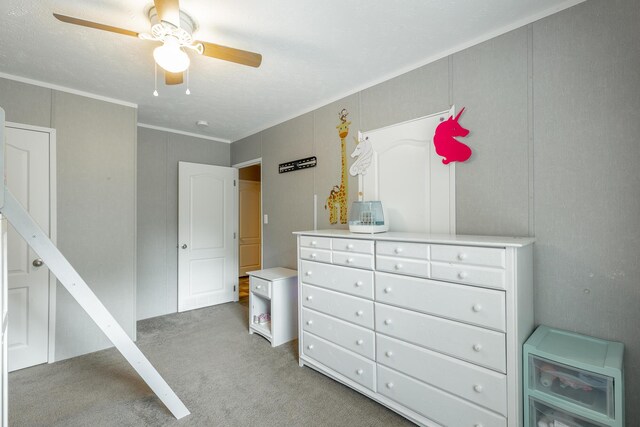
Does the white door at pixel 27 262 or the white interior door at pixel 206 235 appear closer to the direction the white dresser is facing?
the white door

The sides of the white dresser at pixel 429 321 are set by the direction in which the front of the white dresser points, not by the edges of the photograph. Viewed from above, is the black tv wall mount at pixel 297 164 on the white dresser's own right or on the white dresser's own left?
on the white dresser's own right

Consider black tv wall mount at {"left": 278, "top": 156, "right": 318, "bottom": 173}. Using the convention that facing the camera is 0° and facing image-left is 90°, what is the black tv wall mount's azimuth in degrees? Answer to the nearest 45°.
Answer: approximately 45°

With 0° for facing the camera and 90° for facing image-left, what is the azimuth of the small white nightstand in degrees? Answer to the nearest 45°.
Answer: approximately 45°

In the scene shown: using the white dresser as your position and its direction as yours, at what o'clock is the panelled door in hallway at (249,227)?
The panelled door in hallway is roughly at 3 o'clock from the white dresser.

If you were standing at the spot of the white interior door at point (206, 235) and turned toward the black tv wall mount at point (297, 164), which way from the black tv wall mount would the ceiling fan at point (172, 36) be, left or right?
right
